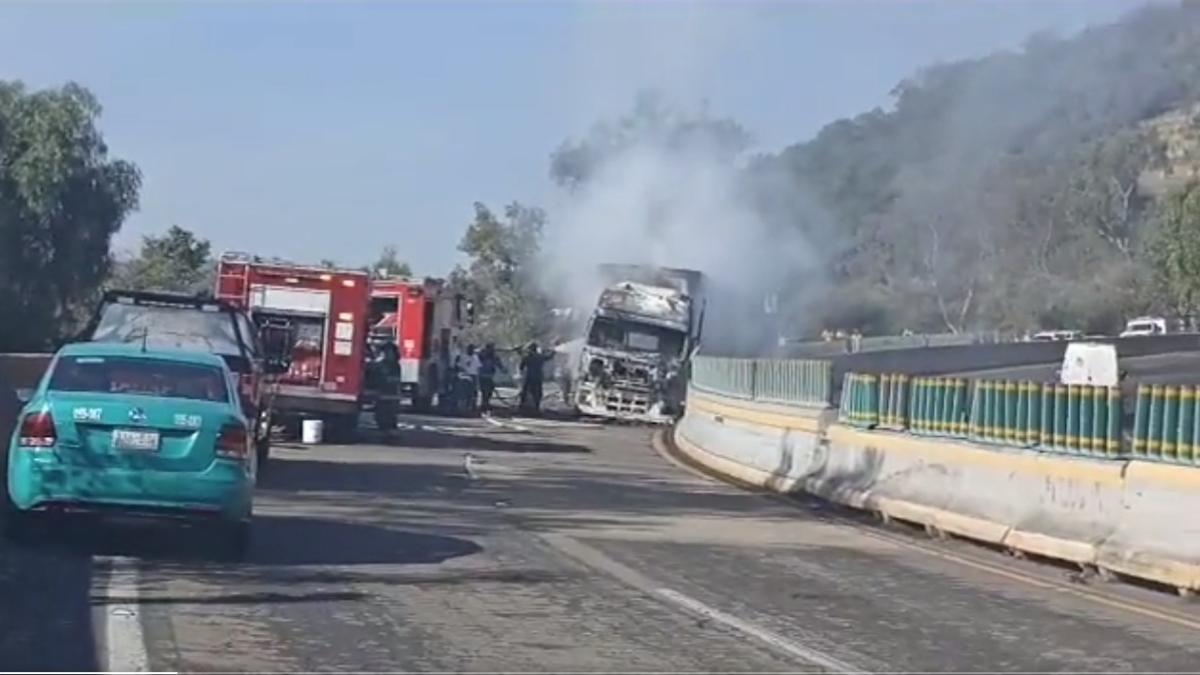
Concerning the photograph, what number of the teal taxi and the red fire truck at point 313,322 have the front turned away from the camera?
2

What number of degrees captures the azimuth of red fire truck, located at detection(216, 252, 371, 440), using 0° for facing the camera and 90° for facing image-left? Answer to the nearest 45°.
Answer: approximately 180°

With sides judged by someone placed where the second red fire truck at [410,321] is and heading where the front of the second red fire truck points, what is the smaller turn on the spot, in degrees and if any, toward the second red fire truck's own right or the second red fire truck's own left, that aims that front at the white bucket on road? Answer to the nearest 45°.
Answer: approximately 135° to the second red fire truck's own right

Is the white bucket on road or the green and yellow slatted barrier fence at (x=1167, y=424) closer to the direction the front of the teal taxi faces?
the white bucket on road

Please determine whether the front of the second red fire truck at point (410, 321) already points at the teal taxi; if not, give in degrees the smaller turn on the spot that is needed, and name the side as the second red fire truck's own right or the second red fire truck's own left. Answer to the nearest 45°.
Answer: approximately 135° to the second red fire truck's own right

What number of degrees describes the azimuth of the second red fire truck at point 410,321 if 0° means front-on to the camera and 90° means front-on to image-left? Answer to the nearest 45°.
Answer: approximately 225°

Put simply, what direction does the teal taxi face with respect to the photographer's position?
facing away from the viewer

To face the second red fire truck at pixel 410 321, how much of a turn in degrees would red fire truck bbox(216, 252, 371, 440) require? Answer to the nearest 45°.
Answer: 0° — it already faces it

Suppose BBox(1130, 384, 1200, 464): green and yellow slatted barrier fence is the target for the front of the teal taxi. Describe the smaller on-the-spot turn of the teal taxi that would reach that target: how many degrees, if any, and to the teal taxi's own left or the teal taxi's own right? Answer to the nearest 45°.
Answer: approximately 90° to the teal taxi's own right

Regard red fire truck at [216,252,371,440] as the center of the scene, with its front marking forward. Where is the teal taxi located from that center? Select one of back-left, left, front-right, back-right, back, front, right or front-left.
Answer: back
